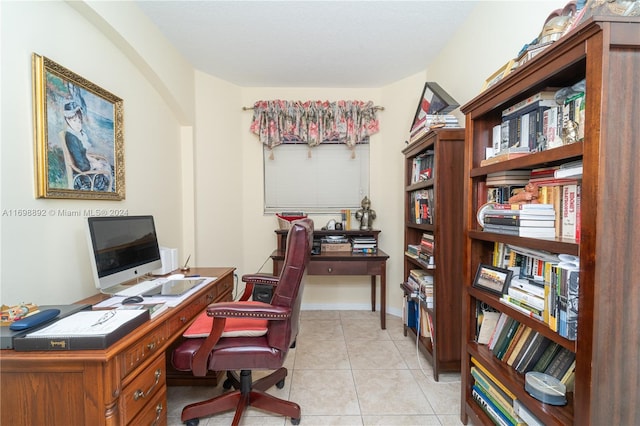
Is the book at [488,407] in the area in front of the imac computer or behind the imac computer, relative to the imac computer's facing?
in front

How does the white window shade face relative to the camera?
toward the camera

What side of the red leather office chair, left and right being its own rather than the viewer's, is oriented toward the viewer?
left

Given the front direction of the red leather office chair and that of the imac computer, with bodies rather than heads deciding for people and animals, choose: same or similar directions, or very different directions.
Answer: very different directions

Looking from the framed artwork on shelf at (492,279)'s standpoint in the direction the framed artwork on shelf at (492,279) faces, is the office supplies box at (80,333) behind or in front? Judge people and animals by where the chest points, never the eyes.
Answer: in front

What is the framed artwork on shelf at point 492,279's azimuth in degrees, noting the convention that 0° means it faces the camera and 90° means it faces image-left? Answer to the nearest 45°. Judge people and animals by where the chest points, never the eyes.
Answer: approximately 45°

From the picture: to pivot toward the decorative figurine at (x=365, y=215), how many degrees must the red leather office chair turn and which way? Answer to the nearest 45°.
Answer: approximately 135° to its right

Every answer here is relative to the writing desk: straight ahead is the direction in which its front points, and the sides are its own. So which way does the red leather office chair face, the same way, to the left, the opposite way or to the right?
to the right

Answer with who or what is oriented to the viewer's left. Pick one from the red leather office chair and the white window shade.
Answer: the red leather office chair

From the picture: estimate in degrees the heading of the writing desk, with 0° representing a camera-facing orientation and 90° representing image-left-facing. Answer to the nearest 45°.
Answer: approximately 0°

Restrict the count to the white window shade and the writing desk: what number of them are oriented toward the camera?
2

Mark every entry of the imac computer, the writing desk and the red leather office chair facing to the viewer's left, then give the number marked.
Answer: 1

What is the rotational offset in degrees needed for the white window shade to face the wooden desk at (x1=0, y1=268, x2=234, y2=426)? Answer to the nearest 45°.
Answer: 0° — it already faces it

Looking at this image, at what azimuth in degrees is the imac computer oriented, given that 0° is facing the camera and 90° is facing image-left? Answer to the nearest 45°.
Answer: approximately 315°

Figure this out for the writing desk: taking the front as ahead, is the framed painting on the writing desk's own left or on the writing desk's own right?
on the writing desk's own right

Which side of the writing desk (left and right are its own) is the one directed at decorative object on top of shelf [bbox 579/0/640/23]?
front

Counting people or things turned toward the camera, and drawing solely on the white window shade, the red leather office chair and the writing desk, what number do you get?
2

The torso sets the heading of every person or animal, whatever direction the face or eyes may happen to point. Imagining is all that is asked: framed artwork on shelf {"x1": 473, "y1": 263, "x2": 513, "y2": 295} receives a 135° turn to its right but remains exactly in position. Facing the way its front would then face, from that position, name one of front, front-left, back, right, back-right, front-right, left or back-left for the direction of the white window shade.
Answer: front-left
